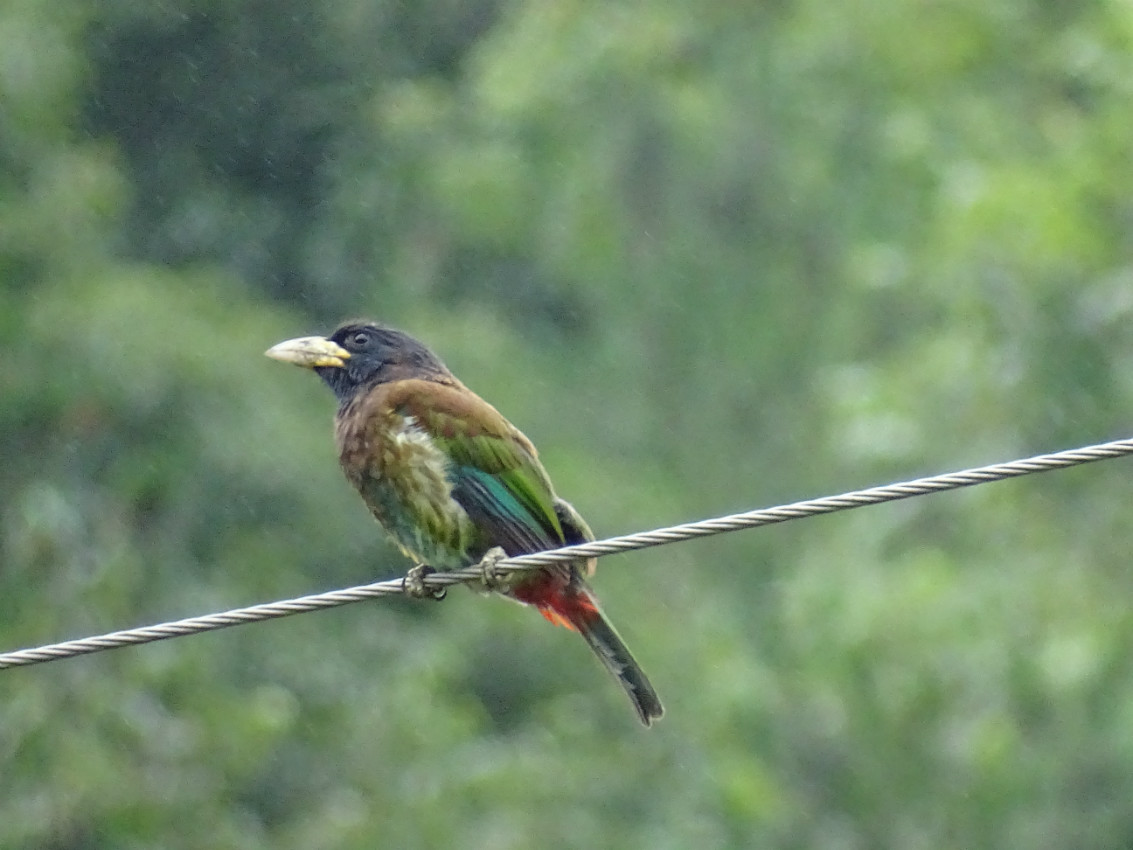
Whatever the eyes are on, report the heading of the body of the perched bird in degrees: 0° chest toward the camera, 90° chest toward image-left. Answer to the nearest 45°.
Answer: approximately 90°
